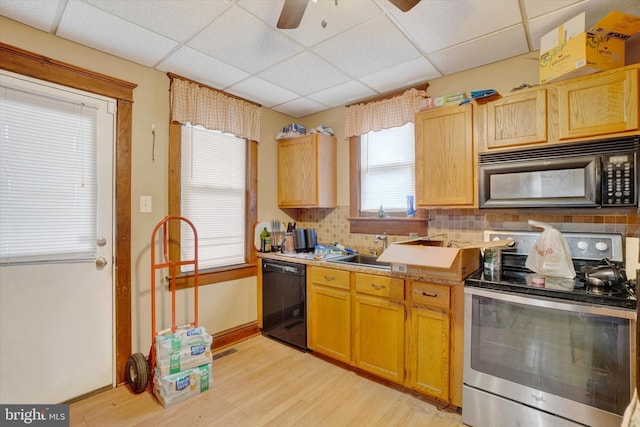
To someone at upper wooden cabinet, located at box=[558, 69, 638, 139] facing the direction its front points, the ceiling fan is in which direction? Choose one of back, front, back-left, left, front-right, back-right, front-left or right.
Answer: front

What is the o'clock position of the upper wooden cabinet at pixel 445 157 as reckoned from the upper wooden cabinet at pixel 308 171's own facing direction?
the upper wooden cabinet at pixel 445 157 is roughly at 9 o'clock from the upper wooden cabinet at pixel 308 171.

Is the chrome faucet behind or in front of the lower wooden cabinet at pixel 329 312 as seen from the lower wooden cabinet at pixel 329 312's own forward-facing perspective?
behind

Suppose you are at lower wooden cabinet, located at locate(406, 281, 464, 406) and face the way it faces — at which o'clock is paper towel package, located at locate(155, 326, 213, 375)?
The paper towel package is roughly at 1 o'clock from the lower wooden cabinet.

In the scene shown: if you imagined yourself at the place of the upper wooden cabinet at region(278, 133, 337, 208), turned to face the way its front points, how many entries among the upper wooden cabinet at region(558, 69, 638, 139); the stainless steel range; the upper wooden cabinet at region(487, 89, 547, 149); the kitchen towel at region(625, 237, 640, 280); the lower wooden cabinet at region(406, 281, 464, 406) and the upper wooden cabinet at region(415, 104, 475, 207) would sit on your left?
6

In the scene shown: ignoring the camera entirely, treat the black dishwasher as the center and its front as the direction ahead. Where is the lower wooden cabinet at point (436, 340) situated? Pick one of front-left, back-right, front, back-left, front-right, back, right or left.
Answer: left

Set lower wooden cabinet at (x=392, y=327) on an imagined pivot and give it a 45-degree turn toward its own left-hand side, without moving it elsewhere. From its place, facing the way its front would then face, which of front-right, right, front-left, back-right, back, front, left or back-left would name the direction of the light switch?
right

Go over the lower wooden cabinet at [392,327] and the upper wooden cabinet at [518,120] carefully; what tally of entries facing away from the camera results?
0

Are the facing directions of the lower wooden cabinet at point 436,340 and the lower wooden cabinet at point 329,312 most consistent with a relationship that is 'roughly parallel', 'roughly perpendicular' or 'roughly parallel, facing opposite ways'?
roughly parallel

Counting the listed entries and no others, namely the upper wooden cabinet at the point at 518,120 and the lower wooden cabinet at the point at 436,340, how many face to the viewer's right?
0

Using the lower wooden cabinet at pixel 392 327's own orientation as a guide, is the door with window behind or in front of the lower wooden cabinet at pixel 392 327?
in front

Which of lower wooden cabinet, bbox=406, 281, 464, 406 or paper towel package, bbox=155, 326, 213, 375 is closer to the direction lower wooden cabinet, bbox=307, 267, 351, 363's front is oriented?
the paper towel package

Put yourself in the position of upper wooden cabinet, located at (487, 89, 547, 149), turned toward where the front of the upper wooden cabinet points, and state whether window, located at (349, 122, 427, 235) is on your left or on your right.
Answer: on your right
